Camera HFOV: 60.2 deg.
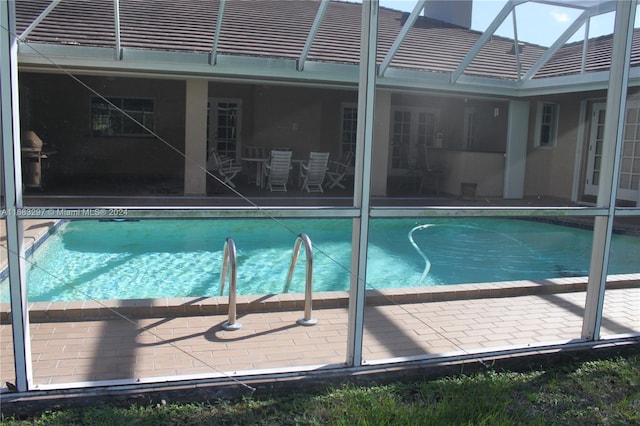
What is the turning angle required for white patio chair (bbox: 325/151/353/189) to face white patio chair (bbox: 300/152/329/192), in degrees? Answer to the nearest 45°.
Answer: approximately 45° to its left

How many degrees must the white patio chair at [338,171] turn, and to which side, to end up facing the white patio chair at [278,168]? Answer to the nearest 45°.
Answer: approximately 45° to its left

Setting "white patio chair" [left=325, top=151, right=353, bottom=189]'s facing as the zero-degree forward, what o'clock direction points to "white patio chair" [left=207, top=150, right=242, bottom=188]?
"white patio chair" [left=207, top=150, right=242, bottom=188] is roughly at 11 o'clock from "white patio chair" [left=325, top=151, right=353, bottom=189].

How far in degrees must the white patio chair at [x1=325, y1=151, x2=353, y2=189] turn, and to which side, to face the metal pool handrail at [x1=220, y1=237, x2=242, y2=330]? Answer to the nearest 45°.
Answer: approximately 90° to its left

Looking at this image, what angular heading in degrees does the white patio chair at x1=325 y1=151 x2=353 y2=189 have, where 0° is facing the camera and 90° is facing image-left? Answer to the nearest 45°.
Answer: approximately 90°

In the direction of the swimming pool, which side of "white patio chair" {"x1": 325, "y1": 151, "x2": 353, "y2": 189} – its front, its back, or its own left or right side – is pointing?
left
